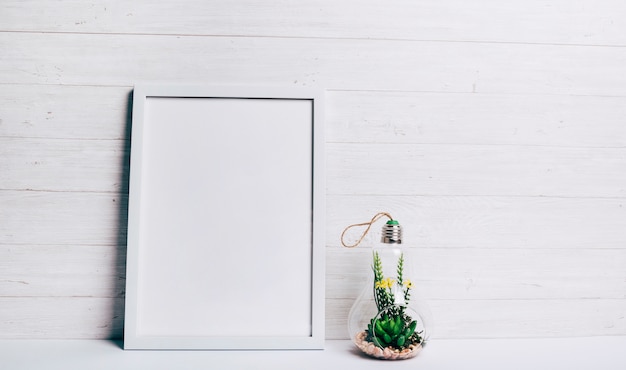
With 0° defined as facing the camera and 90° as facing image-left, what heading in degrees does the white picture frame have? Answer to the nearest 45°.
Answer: approximately 0°
